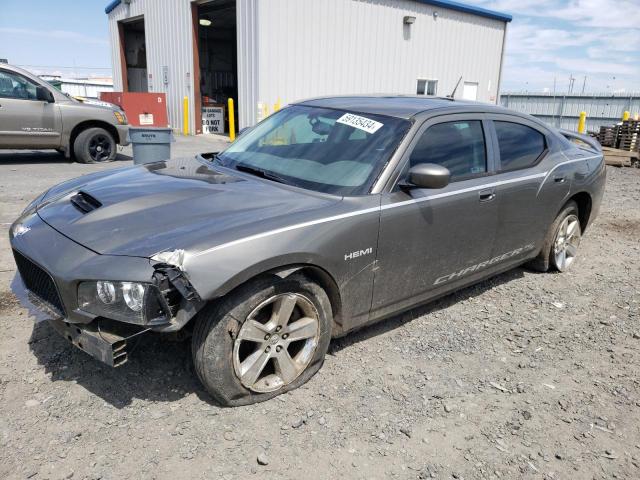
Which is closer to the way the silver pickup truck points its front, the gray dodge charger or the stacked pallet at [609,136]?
the stacked pallet

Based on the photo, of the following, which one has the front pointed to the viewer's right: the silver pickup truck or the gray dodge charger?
the silver pickup truck

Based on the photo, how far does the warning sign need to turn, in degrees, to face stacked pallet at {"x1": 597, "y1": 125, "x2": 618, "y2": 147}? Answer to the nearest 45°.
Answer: approximately 45° to its left

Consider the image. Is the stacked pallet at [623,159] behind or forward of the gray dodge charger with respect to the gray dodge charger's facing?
behind

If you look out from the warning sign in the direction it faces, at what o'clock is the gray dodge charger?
The gray dodge charger is roughly at 12 o'clock from the warning sign.

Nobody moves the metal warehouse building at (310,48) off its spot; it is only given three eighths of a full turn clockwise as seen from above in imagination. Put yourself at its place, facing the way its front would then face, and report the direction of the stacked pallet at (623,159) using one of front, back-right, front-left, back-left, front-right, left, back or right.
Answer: back-right

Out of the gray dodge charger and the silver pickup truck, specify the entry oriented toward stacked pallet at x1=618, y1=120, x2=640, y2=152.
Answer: the silver pickup truck

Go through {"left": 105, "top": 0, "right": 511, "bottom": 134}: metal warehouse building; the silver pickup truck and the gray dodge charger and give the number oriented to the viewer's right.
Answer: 1

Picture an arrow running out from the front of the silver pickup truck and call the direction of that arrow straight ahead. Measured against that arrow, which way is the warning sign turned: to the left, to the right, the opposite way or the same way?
to the right

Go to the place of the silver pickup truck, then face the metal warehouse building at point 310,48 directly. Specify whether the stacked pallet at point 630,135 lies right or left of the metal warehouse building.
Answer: right

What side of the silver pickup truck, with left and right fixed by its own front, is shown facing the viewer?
right

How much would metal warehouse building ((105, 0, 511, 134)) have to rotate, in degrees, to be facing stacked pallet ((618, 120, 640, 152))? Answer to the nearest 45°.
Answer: approximately 90° to its left

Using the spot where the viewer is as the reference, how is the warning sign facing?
facing the viewer

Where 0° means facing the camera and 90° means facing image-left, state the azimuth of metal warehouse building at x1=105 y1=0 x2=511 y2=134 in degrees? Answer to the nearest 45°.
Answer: approximately 45°

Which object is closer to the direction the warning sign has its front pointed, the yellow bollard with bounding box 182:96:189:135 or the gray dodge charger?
the gray dodge charger

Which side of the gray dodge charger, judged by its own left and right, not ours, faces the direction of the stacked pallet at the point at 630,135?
back

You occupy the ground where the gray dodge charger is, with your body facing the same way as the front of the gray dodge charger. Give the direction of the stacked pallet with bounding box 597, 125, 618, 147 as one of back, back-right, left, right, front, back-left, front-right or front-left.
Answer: back

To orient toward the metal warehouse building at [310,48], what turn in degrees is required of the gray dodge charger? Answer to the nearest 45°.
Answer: approximately 135° to its right

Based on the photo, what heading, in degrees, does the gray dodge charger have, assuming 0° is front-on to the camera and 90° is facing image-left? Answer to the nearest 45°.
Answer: approximately 45°

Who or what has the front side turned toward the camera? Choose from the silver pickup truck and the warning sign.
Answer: the warning sign

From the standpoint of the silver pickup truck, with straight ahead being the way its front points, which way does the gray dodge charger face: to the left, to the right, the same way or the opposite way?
the opposite way

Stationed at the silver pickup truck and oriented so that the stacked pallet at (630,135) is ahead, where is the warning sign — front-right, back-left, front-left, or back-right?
front-left
